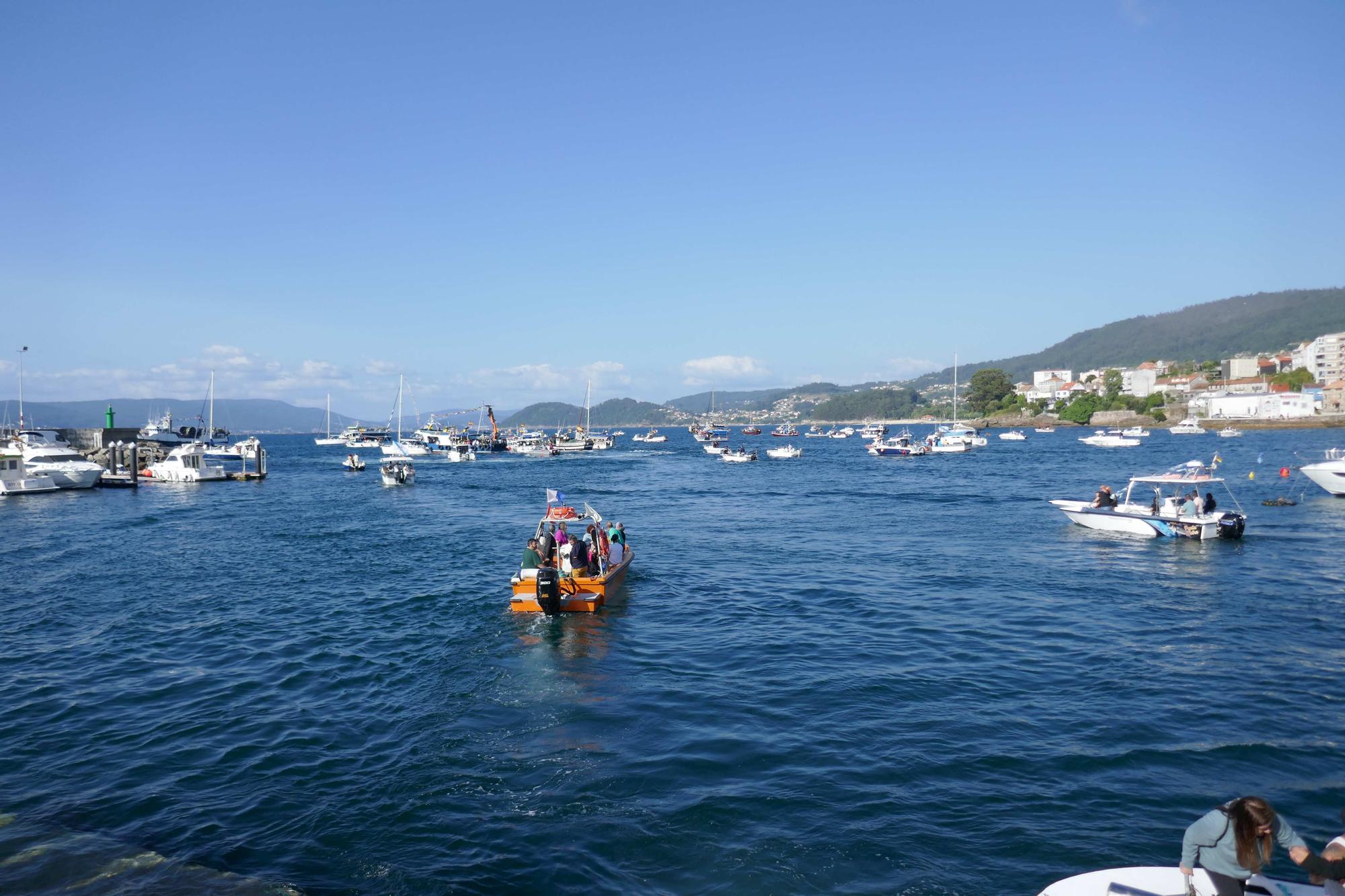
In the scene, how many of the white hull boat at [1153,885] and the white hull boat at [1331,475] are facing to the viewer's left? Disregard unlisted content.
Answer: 2

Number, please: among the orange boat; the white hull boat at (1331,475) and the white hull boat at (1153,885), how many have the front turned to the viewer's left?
2

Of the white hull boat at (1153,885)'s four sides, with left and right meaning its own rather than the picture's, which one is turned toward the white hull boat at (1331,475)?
right

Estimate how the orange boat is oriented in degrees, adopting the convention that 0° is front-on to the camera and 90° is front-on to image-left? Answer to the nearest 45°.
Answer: approximately 225°

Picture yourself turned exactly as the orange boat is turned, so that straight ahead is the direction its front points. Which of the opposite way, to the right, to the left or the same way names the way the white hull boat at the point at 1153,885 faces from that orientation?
to the left

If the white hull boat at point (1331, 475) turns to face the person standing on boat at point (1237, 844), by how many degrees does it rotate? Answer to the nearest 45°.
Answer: approximately 90° to its left

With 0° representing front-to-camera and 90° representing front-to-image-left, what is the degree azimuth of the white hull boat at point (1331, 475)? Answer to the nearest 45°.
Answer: approximately 90°

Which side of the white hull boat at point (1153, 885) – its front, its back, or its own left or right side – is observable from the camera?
left

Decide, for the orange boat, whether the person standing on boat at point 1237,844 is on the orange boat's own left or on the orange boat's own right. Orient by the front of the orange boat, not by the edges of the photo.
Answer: on the orange boat's own right
